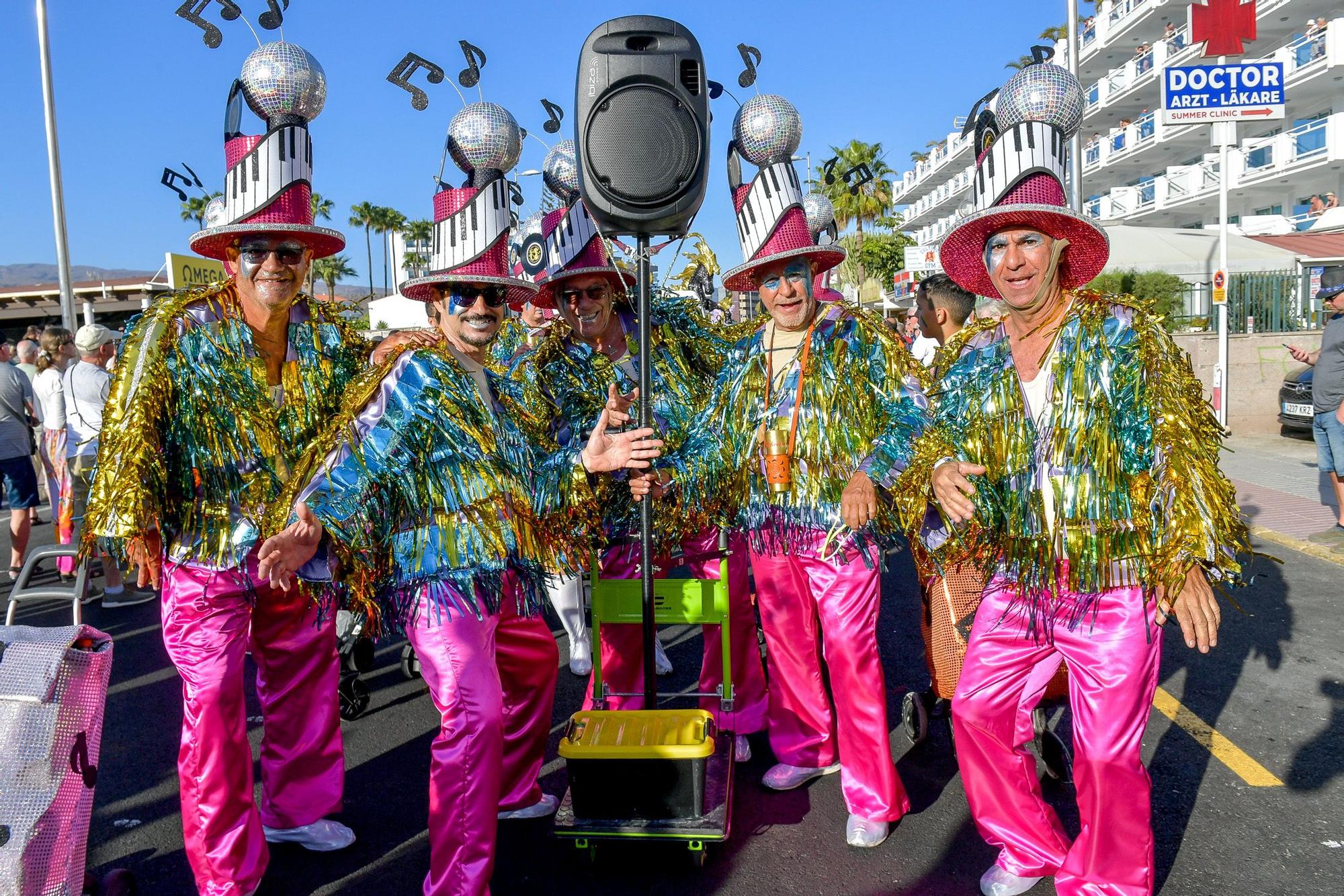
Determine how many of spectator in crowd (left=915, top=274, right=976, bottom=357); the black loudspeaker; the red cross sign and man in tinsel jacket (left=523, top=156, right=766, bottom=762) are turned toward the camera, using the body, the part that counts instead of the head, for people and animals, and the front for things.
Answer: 3

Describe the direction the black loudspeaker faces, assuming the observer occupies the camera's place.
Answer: facing the viewer

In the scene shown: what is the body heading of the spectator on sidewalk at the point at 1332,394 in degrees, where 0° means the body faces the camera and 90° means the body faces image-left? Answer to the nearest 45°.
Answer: approximately 90°

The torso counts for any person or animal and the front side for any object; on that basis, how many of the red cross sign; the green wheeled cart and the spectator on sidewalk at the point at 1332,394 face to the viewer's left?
1

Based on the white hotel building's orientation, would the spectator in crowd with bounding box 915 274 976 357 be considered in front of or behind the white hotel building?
in front

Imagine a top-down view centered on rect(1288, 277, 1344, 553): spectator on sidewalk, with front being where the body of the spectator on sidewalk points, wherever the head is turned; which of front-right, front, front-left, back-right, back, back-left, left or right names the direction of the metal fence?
right

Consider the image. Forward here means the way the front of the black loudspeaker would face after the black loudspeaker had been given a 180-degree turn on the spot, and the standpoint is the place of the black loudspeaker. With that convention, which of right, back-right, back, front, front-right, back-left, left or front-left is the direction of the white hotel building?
front-right

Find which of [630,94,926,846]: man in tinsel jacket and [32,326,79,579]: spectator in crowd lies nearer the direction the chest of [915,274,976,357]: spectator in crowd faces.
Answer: the spectator in crowd

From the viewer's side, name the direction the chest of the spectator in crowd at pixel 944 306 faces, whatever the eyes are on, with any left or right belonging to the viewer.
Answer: facing away from the viewer and to the left of the viewer

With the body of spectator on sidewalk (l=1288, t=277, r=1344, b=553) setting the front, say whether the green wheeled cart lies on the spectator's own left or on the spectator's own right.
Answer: on the spectator's own left

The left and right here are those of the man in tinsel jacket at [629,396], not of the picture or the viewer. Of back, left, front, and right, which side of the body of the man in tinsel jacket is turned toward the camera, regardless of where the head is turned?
front

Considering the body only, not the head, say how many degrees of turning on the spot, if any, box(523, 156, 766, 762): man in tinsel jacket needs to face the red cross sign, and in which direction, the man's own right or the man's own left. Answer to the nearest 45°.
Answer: approximately 135° to the man's own left

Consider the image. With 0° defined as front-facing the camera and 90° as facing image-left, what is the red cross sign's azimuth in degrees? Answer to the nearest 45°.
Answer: approximately 0°
